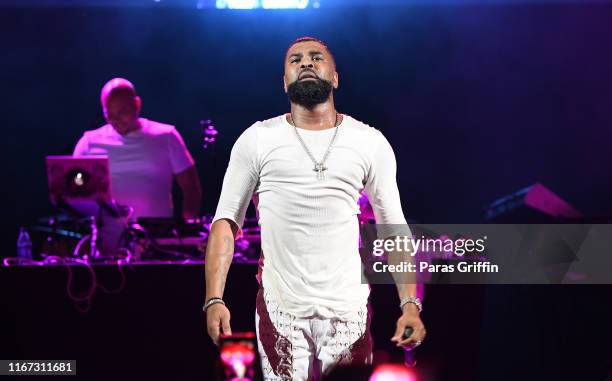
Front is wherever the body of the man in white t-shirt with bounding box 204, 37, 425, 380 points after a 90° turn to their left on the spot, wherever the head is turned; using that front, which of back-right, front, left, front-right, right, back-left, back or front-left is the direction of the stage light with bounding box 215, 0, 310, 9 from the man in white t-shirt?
left

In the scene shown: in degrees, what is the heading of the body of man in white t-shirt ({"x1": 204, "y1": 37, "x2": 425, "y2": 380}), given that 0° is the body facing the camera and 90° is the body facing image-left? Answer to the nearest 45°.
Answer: approximately 0°
